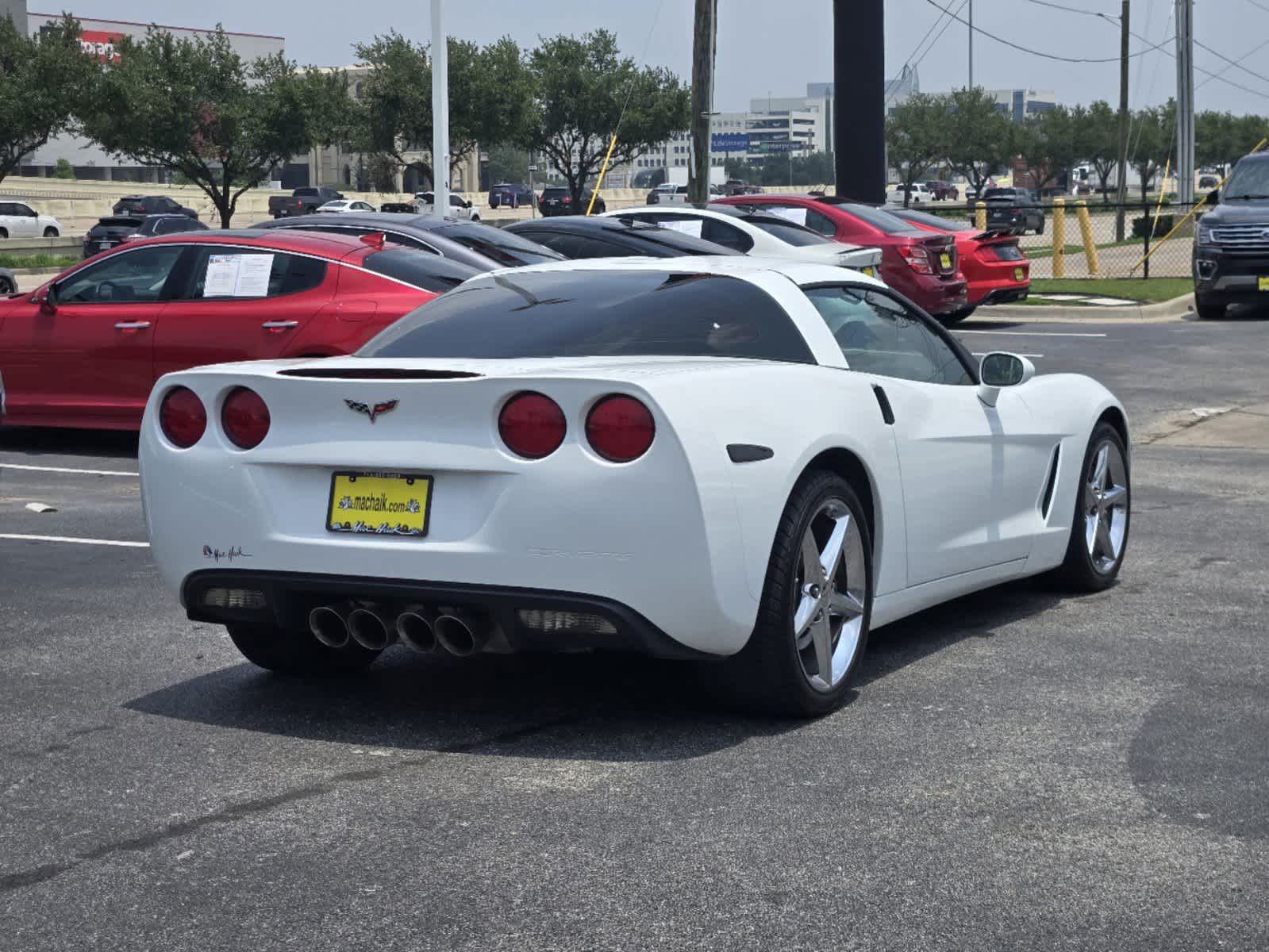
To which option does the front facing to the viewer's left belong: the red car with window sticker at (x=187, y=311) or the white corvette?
the red car with window sticker

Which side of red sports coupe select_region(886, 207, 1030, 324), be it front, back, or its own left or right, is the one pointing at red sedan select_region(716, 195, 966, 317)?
left

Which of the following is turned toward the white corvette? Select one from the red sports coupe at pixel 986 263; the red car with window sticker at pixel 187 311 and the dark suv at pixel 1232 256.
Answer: the dark suv

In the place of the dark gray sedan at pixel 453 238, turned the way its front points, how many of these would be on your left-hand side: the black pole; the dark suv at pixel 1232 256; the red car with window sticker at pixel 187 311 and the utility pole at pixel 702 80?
1

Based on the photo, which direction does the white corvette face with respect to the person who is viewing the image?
facing away from the viewer and to the right of the viewer

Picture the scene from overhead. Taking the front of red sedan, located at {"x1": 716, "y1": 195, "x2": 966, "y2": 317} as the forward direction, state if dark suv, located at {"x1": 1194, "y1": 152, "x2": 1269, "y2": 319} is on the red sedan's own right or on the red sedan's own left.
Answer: on the red sedan's own right

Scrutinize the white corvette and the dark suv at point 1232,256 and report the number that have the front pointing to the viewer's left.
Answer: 0

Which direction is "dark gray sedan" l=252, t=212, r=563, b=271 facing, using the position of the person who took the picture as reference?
facing away from the viewer and to the left of the viewer

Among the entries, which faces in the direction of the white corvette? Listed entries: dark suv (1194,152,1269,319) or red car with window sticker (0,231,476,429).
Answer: the dark suv

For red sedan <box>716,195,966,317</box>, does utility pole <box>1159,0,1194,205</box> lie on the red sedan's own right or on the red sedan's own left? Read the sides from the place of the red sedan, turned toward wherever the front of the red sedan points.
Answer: on the red sedan's own right

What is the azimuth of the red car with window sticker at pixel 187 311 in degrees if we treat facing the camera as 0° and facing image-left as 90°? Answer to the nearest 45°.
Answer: approximately 90°

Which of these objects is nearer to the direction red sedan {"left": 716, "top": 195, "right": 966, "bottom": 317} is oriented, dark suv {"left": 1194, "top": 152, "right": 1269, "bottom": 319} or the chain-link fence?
the chain-link fence

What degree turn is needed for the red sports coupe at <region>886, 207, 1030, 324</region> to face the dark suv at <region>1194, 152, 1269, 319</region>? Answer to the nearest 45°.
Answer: approximately 90° to its right
